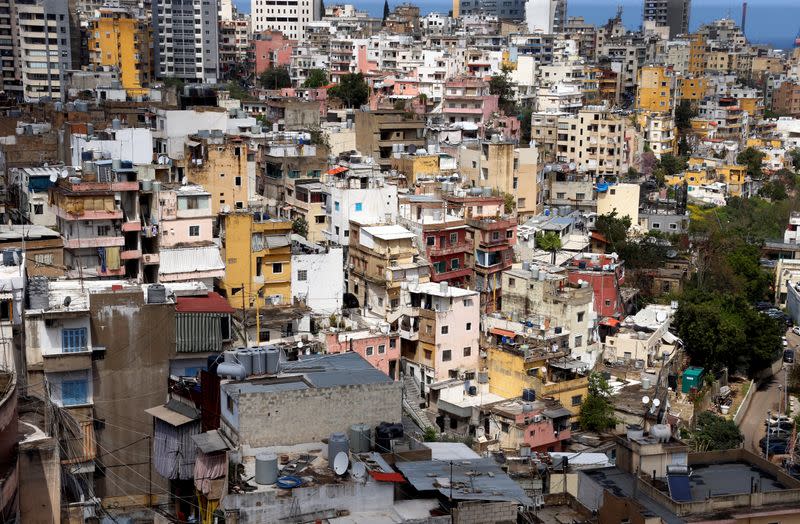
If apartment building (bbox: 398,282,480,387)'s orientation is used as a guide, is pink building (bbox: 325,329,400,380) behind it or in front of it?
in front

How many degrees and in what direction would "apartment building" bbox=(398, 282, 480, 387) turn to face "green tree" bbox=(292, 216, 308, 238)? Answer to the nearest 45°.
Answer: approximately 90° to its right

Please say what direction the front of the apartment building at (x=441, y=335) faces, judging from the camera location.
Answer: facing the viewer and to the left of the viewer

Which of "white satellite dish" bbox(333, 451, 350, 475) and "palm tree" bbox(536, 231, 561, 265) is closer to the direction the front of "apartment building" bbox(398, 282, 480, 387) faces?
the white satellite dish

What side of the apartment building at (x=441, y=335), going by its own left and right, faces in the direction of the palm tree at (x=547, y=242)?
back

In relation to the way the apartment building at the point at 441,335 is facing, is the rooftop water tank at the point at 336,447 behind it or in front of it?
in front

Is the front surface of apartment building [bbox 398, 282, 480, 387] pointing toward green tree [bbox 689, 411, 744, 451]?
no

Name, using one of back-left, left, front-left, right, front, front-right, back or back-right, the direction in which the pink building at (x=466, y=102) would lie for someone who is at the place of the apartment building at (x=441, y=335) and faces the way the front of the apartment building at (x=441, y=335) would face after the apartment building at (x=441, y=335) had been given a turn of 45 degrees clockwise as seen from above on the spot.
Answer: right

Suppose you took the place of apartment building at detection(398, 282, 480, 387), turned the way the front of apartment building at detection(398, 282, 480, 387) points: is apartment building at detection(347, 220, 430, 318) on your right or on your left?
on your right

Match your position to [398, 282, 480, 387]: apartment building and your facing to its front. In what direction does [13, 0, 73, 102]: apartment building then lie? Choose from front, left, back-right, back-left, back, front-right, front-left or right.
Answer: right

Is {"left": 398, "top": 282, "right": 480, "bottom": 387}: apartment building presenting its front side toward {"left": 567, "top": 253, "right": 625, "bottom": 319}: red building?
no

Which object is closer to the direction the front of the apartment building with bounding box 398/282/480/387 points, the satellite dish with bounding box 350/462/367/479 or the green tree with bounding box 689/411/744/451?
the satellite dish

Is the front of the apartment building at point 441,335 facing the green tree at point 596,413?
no

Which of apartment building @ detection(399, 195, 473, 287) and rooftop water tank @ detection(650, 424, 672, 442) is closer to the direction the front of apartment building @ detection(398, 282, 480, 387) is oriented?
the rooftop water tank

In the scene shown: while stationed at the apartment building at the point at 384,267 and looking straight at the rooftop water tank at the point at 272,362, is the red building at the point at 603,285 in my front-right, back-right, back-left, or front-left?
back-left
